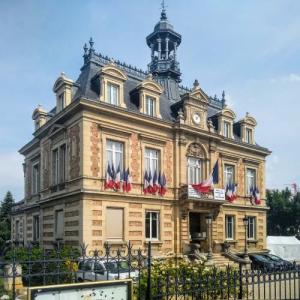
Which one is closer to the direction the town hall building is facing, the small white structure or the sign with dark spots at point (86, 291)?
the sign with dark spots

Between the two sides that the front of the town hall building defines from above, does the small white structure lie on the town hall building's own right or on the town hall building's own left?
on the town hall building's own left

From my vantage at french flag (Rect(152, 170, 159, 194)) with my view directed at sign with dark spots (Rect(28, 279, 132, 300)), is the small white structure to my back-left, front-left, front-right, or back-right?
back-left

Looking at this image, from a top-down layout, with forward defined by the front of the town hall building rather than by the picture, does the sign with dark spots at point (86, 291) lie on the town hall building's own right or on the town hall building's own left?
on the town hall building's own right

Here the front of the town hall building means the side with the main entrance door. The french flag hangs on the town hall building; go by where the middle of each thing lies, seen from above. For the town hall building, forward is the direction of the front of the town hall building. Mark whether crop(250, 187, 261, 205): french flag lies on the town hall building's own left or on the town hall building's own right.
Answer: on the town hall building's own left

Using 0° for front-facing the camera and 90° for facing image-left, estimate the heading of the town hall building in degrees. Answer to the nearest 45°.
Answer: approximately 315°

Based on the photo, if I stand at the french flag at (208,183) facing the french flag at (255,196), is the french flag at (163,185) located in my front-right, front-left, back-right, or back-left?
back-left
